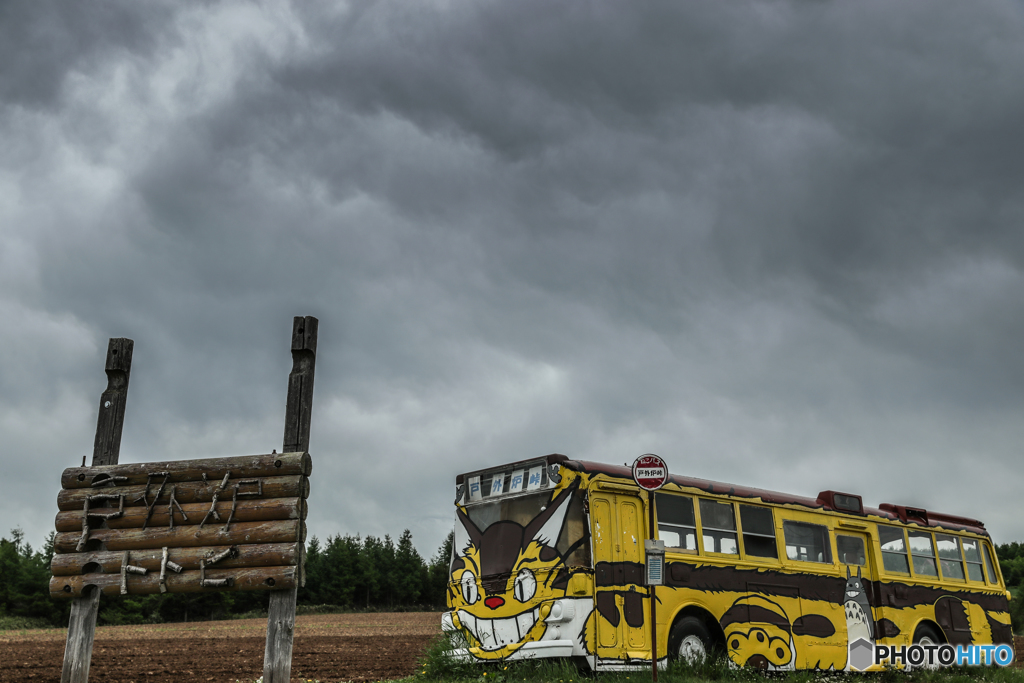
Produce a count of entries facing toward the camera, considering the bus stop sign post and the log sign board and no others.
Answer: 2

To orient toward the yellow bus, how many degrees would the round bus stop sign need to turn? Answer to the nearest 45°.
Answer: approximately 180°

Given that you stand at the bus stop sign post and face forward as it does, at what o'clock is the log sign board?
The log sign board is roughly at 2 o'clock from the bus stop sign post.

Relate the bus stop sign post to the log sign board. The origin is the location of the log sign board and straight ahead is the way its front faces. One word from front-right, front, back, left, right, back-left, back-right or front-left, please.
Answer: left

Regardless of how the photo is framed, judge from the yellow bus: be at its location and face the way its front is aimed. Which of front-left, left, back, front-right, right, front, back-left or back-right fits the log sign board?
front

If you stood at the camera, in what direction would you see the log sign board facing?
facing the viewer

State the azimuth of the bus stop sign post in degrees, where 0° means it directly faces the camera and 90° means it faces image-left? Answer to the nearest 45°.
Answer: approximately 0°

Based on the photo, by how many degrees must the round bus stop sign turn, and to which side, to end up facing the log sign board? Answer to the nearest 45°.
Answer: approximately 45° to its right

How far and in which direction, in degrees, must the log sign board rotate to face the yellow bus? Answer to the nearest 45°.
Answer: approximately 90° to its left

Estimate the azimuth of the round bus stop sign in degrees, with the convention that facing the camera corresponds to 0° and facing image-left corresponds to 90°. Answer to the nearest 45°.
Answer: approximately 0°
